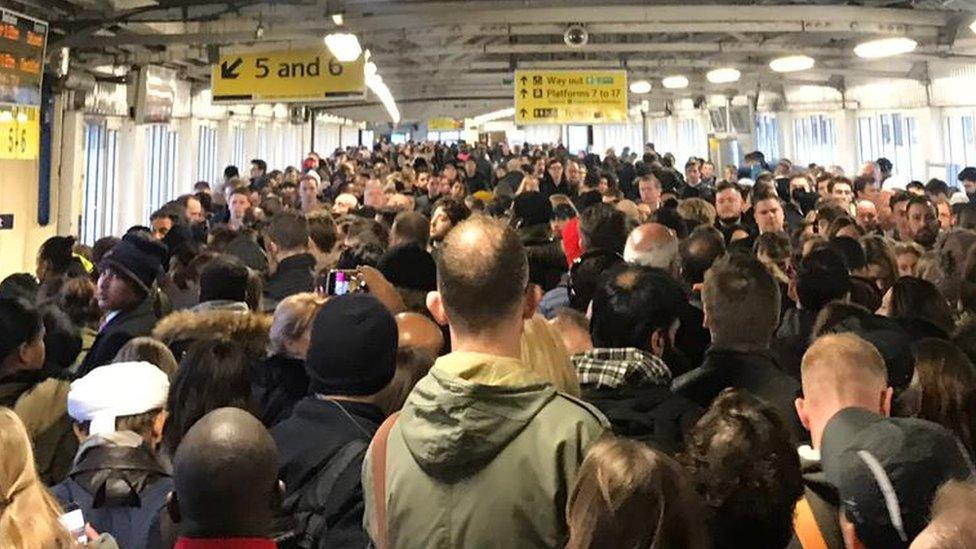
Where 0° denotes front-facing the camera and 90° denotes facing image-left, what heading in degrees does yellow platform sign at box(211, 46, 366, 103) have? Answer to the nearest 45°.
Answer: approximately 0°

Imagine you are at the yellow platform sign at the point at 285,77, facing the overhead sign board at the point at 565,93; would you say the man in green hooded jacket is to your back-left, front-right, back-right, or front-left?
back-right

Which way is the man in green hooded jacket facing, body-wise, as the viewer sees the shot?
away from the camera

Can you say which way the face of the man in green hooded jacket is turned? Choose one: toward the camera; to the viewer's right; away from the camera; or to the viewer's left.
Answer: away from the camera

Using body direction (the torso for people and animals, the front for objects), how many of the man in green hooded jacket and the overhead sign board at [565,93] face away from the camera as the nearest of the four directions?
1

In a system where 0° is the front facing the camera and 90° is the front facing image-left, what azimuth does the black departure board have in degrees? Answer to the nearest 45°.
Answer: approximately 315°

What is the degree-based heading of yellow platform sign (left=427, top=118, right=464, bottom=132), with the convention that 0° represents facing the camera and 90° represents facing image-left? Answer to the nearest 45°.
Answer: approximately 0°

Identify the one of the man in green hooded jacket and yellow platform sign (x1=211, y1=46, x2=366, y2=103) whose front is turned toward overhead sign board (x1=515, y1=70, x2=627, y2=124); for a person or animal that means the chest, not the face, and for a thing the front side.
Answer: the man in green hooded jacket

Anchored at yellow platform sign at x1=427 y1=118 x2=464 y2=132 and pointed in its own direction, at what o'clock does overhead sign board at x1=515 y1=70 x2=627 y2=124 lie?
The overhead sign board is roughly at 12 o'clock from the yellow platform sign.

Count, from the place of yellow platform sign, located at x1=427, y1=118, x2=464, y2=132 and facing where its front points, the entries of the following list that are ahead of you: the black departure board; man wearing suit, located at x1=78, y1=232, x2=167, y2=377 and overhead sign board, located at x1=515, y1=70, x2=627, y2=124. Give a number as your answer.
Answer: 3

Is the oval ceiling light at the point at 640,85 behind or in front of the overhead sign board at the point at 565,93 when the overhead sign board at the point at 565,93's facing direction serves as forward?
behind

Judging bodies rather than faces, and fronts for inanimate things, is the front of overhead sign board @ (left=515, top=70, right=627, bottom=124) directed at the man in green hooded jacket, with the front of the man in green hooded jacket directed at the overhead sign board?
yes
